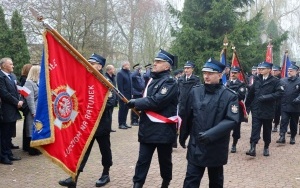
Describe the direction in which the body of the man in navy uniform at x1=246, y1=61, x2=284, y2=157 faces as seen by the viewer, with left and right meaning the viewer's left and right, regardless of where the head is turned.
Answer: facing the viewer and to the left of the viewer

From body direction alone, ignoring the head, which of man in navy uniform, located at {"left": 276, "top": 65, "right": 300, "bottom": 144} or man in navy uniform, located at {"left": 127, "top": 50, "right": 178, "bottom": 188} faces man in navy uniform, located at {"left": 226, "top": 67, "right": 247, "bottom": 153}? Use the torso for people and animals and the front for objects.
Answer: man in navy uniform, located at {"left": 276, "top": 65, "right": 300, "bottom": 144}

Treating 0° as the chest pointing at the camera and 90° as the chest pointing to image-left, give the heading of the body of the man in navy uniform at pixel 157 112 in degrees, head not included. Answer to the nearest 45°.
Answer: approximately 45°

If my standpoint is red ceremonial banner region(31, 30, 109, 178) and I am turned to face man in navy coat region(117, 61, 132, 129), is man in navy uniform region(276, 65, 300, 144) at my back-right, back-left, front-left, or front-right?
front-right

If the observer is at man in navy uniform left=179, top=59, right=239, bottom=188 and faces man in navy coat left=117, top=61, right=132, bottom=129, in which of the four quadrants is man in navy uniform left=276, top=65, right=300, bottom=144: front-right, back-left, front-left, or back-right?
front-right

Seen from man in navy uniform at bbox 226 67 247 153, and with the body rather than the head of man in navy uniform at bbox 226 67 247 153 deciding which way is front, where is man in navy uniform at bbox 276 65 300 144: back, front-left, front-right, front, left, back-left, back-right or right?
back

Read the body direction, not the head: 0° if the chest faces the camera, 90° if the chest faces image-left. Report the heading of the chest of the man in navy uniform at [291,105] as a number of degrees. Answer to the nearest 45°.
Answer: approximately 45°

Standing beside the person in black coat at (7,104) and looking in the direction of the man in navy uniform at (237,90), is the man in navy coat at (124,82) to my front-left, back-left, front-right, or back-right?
front-left
